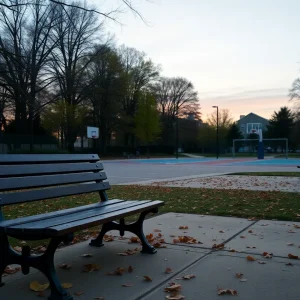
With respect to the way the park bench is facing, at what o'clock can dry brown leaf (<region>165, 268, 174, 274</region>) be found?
The dry brown leaf is roughly at 11 o'clock from the park bench.

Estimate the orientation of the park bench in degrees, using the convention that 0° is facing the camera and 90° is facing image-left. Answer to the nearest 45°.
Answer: approximately 315°

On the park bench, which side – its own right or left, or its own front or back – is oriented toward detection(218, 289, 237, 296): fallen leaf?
front

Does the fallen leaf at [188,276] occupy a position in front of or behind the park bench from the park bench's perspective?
in front

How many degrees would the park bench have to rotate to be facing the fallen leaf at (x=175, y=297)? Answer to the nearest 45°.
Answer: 0° — it already faces it
